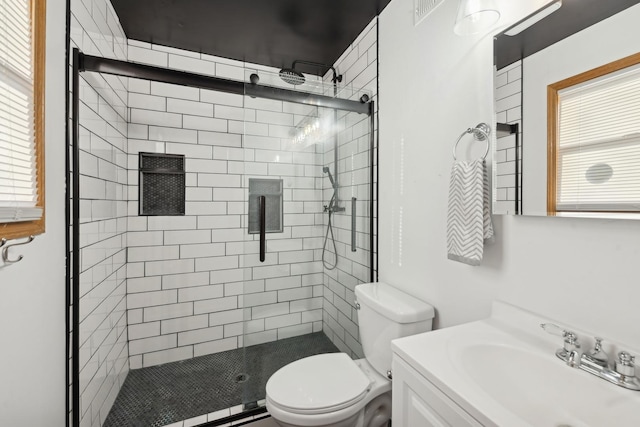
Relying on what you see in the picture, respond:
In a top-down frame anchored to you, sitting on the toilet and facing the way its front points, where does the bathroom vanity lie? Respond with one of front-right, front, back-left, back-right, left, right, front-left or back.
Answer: left

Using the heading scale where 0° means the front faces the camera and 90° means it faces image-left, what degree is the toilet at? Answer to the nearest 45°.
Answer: approximately 45°

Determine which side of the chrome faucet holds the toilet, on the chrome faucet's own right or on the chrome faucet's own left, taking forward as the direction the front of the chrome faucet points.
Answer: on the chrome faucet's own right

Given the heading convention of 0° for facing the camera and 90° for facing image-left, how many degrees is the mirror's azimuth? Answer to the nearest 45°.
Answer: approximately 45°

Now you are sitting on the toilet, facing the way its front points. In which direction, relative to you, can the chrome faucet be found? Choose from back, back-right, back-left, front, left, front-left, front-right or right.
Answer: left
